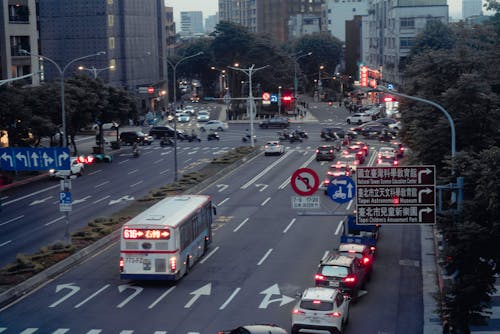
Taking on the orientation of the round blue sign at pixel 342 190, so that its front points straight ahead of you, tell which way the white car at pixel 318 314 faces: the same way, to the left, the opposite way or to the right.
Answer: the opposite way

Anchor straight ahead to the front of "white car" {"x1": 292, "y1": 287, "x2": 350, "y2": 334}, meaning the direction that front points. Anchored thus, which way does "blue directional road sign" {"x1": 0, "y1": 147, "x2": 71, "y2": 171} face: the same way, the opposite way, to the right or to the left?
the opposite way

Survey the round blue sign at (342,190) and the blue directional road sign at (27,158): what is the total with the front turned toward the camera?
2

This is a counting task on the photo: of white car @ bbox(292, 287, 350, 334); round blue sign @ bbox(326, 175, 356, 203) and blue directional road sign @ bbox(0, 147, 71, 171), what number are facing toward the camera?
2

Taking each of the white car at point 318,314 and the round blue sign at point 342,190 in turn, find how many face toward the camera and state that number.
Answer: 1

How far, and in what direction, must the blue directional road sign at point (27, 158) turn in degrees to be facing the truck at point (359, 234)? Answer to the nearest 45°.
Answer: approximately 90° to its left

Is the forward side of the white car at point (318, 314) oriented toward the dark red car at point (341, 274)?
yes

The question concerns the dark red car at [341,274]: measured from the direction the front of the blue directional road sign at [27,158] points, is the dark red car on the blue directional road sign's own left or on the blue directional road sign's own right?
on the blue directional road sign's own left

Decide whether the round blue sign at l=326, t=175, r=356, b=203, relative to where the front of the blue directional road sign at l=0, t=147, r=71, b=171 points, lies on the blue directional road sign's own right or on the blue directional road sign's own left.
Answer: on the blue directional road sign's own left

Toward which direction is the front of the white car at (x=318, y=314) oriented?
away from the camera
